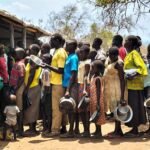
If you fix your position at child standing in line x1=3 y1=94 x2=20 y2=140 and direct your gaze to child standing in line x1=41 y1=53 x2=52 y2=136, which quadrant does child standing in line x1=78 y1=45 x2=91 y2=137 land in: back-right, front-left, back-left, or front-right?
front-right

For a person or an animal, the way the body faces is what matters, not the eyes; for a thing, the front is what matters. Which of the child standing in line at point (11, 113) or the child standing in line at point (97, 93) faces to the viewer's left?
the child standing in line at point (97, 93)

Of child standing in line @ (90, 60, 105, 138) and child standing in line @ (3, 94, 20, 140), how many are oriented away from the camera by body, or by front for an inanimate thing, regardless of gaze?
1

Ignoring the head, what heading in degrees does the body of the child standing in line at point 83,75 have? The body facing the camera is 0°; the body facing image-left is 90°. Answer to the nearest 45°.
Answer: approximately 90°

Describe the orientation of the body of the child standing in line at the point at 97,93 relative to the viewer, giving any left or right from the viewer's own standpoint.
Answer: facing to the left of the viewer

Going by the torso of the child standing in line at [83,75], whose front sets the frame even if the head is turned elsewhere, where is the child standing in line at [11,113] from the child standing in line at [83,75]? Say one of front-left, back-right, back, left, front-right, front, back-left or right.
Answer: front

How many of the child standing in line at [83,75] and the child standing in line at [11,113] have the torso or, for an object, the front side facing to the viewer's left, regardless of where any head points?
1
